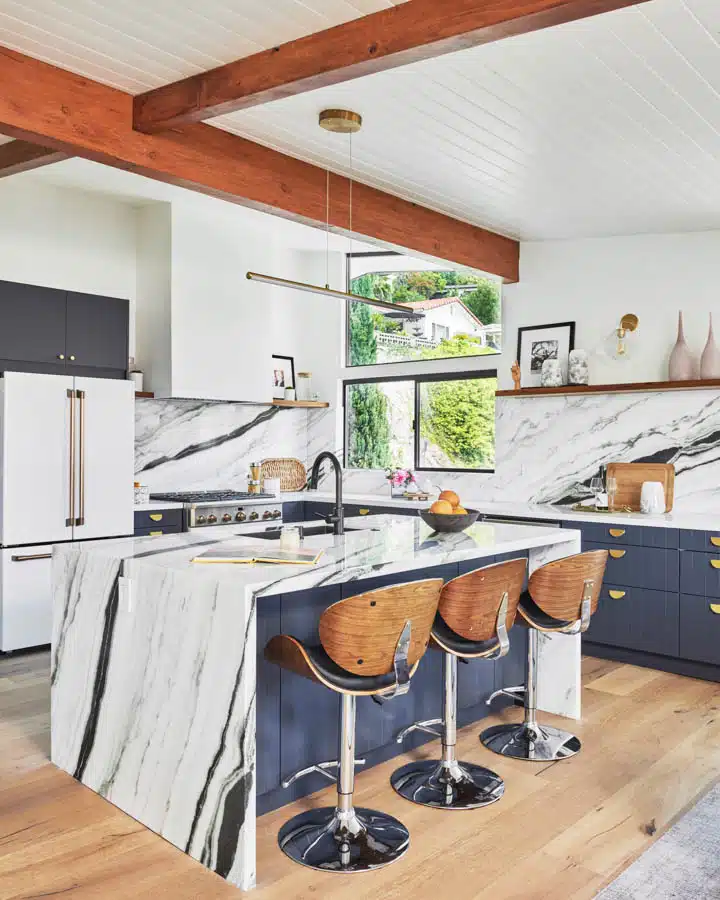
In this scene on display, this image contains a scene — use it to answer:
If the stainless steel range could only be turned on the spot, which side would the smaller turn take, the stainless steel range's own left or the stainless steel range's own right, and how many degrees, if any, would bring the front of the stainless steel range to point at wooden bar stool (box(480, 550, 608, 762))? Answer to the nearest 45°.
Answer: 0° — it already faces it

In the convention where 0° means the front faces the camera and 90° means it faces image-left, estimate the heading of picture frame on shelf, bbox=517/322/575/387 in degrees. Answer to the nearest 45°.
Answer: approximately 45°

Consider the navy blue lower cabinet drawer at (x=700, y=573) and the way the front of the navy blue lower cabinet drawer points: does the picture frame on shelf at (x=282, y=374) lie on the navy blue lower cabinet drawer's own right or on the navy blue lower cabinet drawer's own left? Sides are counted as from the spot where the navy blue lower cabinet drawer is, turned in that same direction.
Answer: on the navy blue lower cabinet drawer's own right

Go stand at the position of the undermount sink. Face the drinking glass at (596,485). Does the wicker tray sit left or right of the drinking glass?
left

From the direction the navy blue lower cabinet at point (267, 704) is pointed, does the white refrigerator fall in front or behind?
behind
